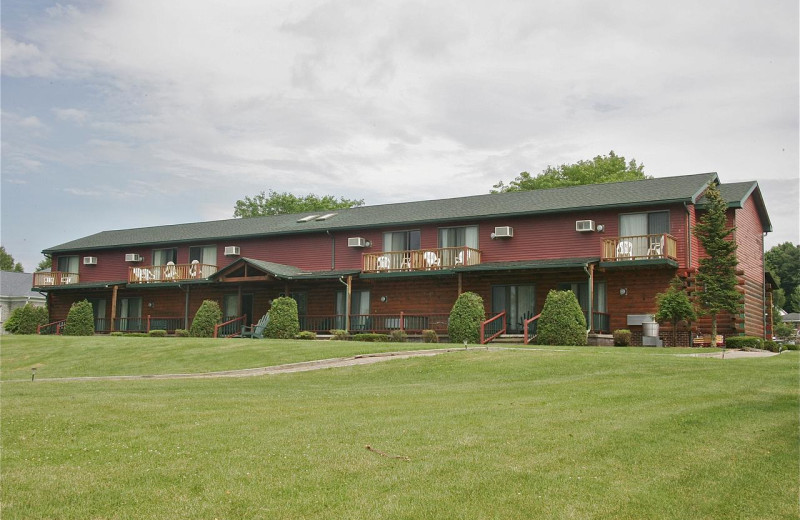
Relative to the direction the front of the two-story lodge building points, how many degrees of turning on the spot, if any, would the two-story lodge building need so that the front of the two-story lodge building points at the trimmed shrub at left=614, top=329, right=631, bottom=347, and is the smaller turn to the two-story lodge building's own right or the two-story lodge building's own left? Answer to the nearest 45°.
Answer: approximately 90° to the two-story lodge building's own left

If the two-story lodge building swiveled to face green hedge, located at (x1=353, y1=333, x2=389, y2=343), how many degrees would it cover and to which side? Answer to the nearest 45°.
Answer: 0° — it already faces it

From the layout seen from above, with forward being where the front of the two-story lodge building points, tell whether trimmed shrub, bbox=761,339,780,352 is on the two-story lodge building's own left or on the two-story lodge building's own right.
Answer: on the two-story lodge building's own left

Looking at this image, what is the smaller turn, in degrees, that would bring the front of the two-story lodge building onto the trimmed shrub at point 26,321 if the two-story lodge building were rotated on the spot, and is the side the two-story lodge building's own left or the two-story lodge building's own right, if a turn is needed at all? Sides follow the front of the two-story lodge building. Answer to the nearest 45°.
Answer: approximately 45° to the two-story lodge building's own right

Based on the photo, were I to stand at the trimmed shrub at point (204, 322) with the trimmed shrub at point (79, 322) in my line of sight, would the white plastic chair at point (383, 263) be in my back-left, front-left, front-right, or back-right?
back-right

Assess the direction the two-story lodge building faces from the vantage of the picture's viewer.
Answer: facing the viewer and to the left of the viewer

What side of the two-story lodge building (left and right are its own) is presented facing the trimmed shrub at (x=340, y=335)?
front

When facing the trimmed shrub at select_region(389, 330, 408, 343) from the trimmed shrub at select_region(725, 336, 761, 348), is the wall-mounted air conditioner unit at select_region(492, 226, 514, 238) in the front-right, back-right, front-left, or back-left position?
front-right

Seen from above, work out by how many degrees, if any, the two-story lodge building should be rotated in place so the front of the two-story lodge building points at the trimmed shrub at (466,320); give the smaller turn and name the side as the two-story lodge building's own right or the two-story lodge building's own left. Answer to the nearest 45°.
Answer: approximately 45° to the two-story lodge building's own left
